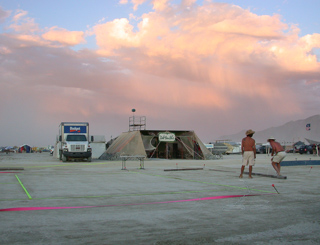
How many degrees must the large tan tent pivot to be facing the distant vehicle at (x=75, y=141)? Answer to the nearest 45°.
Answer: approximately 45° to its right

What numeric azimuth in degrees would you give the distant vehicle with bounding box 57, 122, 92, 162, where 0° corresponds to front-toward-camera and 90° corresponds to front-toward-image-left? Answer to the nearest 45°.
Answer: approximately 0°

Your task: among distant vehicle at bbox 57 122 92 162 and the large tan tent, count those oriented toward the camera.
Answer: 2

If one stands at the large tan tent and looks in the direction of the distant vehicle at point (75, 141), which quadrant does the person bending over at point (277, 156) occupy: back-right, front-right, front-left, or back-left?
front-left

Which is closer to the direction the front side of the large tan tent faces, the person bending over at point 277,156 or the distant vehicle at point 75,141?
the person bending over

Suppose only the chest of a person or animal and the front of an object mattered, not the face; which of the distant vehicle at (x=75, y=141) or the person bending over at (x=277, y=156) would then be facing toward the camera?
the distant vehicle

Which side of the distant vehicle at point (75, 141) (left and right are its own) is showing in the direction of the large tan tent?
left

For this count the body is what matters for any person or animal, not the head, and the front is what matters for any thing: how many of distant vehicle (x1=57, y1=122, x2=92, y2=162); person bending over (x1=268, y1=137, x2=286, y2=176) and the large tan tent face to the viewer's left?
1

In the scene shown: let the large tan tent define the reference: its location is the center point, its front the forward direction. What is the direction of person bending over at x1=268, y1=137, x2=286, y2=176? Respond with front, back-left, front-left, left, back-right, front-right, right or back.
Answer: front

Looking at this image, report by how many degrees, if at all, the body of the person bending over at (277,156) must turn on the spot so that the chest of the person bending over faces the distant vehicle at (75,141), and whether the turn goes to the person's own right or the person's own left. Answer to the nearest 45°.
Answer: approximately 45° to the person's own right

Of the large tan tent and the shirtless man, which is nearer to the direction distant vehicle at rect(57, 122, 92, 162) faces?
the shirtless man

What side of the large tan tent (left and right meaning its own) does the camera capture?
front
